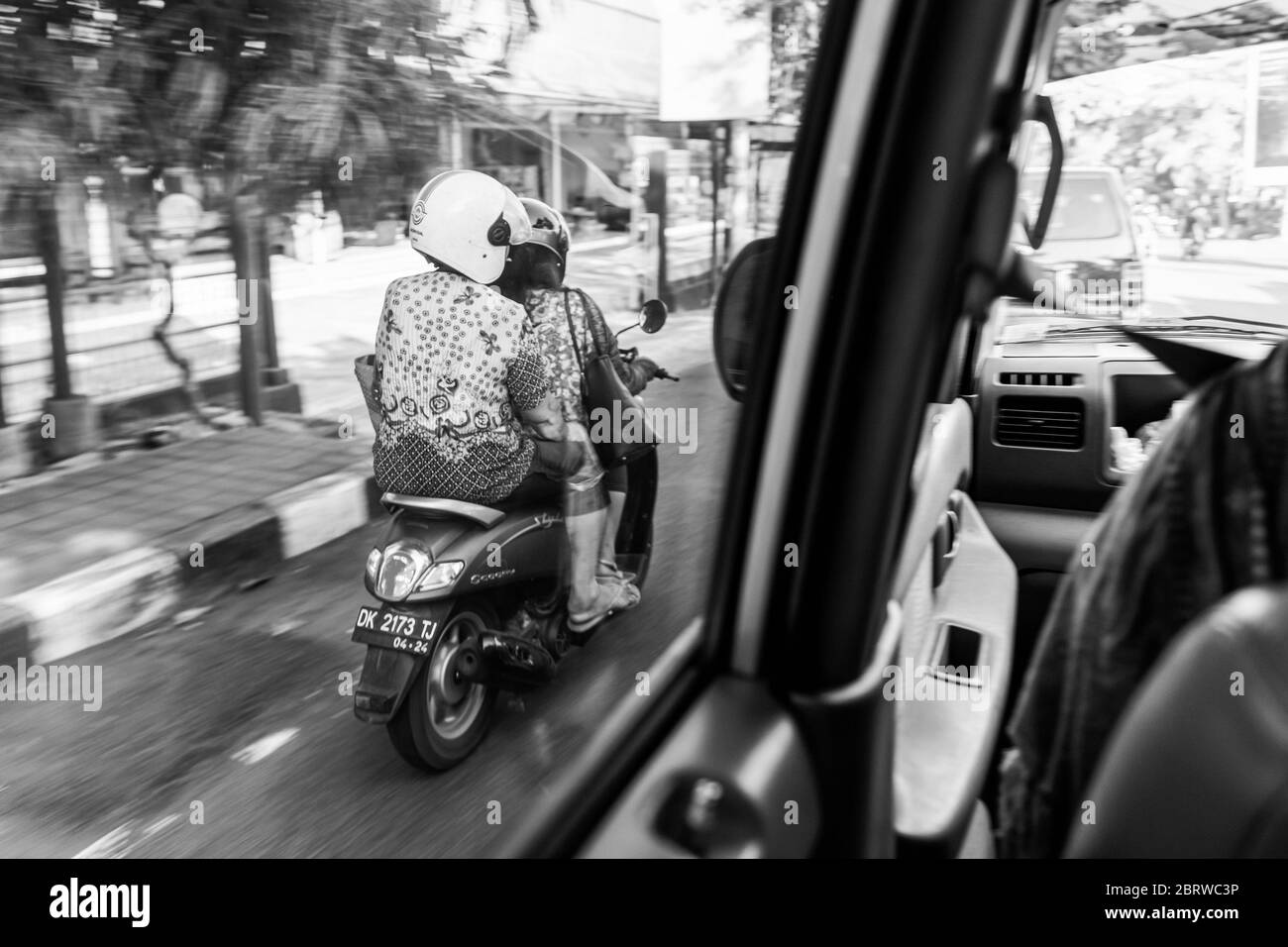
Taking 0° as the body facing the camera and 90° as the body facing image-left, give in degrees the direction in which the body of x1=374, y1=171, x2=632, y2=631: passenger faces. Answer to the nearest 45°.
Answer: approximately 225°

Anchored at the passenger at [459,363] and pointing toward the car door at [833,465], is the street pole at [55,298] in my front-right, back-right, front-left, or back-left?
back-right

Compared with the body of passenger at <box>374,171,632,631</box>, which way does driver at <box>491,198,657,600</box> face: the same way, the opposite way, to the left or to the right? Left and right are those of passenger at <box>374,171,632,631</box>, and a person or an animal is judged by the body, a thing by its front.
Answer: the same way

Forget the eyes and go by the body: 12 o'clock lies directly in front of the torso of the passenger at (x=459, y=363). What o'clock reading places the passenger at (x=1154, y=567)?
the passenger at (x=1154, y=567) is roughly at 4 o'clock from the passenger at (x=459, y=363).

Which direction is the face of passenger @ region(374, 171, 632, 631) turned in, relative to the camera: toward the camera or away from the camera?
away from the camera

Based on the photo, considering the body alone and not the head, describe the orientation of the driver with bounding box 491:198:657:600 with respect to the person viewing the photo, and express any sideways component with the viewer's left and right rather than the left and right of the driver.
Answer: facing away from the viewer and to the right of the viewer

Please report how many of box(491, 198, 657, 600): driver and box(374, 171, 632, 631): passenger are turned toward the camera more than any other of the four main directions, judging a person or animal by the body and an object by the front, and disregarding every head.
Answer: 0

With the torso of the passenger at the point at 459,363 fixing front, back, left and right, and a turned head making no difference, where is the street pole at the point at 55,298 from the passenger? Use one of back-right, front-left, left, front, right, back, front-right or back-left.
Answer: left

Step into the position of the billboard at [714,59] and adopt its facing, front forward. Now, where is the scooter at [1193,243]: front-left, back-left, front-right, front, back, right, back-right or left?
back-left

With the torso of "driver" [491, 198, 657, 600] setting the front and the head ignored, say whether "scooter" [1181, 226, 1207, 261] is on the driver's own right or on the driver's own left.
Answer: on the driver's own right

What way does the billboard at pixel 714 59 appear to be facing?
toward the camera

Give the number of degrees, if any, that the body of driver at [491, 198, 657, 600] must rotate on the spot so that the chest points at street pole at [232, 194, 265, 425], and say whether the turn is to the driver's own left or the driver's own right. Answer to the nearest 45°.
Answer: approximately 90° to the driver's own left

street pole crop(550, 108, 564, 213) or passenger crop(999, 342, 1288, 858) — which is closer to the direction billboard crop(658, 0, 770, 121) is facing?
the passenger

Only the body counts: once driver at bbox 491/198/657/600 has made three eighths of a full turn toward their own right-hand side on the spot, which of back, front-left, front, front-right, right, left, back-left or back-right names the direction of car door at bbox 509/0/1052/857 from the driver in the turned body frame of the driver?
front
